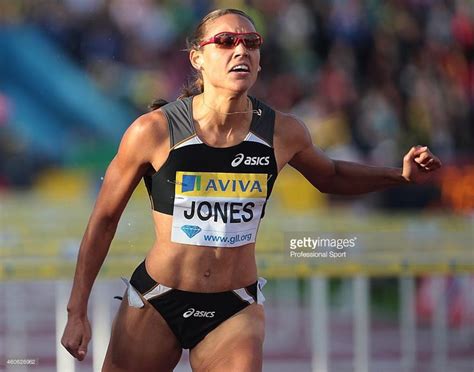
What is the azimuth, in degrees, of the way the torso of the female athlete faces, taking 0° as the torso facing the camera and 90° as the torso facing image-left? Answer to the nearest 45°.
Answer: approximately 0°
